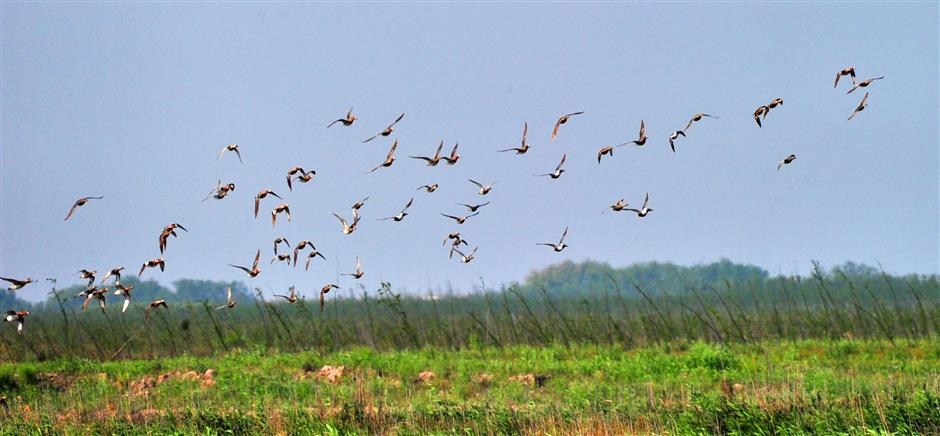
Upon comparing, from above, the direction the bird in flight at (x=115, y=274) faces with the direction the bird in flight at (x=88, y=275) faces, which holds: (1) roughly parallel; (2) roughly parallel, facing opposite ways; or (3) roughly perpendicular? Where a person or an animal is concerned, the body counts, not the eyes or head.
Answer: roughly parallel
